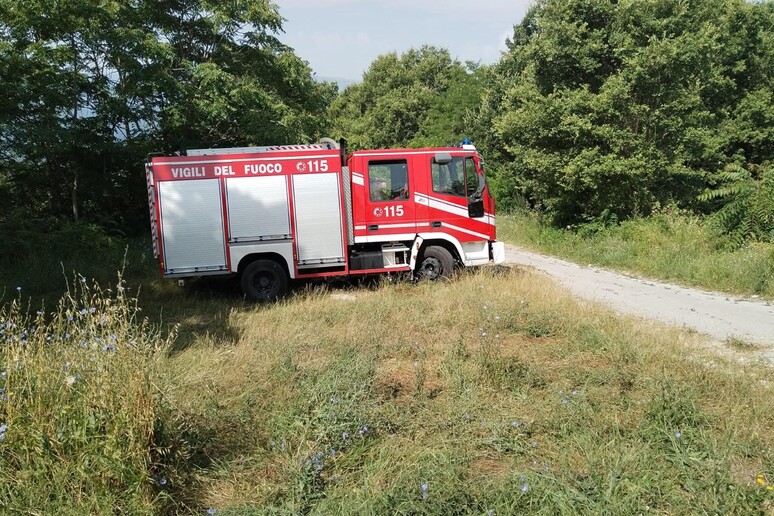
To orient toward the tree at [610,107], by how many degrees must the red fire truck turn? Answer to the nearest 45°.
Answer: approximately 45° to its left

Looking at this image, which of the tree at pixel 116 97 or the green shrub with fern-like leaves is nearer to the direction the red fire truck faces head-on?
the green shrub with fern-like leaves

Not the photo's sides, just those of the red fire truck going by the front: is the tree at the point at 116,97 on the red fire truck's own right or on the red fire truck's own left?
on the red fire truck's own left

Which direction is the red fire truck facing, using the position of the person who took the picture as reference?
facing to the right of the viewer

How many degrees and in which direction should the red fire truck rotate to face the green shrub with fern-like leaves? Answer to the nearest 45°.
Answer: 0° — it already faces it
